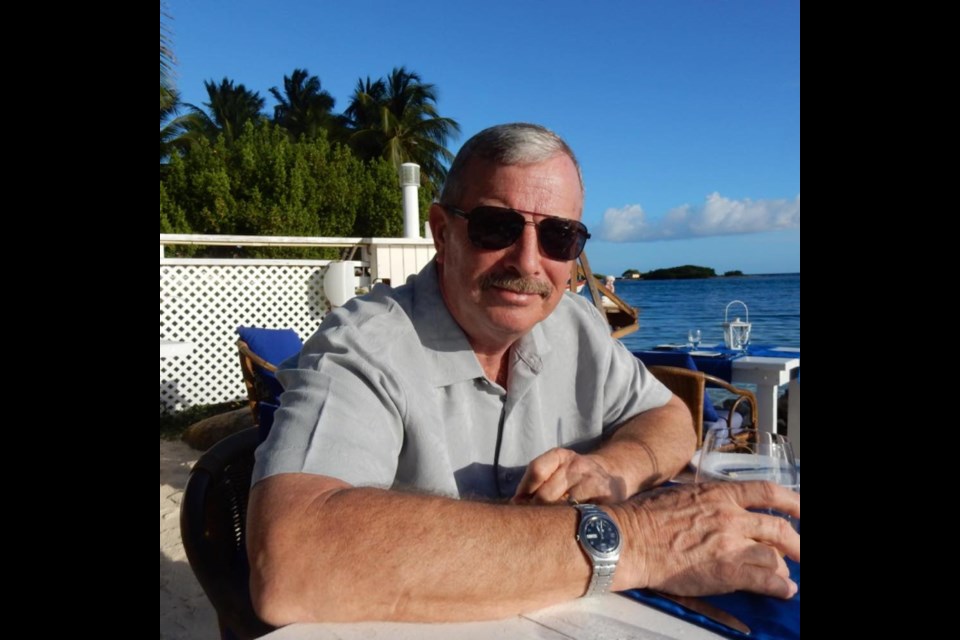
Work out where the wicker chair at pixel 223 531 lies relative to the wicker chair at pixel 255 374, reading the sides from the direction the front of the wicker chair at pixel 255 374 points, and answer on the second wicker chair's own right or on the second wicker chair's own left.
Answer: on the second wicker chair's own right

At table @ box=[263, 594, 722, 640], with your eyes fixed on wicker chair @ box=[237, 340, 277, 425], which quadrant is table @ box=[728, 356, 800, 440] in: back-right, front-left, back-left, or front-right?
front-right

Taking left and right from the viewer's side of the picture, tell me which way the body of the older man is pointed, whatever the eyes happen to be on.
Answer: facing the viewer and to the right of the viewer

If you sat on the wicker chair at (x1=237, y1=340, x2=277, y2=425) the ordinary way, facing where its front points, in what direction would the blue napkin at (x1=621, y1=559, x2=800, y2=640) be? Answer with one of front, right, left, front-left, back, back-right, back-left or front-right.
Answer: right

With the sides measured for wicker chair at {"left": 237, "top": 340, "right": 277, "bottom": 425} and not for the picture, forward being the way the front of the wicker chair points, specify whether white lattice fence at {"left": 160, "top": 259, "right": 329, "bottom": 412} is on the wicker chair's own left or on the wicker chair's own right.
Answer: on the wicker chair's own left

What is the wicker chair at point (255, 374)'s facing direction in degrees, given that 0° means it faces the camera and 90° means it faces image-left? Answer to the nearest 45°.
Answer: approximately 270°

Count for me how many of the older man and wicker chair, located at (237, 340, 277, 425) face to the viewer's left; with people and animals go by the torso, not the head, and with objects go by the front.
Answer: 0

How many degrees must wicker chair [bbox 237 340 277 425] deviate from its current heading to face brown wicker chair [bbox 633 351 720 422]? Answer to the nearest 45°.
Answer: approximately 45° to its right

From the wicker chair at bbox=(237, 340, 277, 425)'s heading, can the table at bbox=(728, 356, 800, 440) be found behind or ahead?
ahead

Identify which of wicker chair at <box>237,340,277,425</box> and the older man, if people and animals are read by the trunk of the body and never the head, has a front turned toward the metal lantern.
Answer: the wicker chair

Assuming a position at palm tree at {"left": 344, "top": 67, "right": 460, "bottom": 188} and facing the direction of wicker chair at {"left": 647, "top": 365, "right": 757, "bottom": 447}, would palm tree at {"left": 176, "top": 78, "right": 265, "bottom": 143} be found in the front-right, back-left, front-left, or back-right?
back-right
